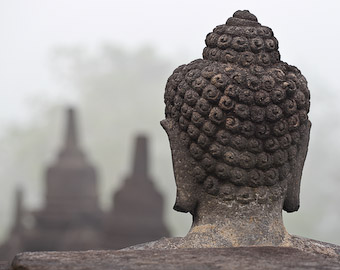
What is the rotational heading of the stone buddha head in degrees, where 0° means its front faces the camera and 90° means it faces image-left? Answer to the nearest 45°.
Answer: approximately 180°
